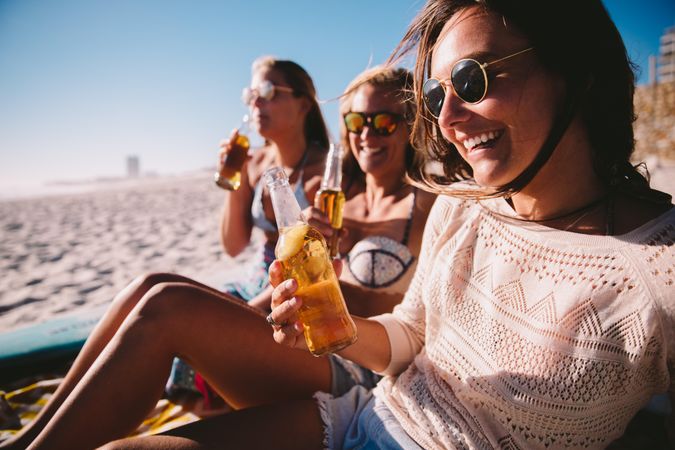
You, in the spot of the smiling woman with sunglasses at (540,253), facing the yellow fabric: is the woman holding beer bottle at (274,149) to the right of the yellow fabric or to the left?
right

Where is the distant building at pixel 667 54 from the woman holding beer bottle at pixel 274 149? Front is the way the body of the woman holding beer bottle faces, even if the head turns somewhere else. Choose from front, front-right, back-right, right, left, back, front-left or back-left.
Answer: back

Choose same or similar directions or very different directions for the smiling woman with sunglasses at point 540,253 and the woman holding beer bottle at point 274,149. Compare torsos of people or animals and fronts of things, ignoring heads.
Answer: same or similar directions

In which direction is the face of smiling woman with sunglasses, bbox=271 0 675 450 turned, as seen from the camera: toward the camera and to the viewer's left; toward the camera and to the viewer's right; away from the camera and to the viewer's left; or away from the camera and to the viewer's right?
toward the camera and to the viewer's left

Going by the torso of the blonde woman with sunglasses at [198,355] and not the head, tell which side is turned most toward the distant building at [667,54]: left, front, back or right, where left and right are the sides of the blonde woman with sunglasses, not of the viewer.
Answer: back

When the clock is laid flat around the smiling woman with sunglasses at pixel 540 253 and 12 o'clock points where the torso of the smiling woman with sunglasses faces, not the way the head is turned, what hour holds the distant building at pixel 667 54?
The distant building is roughly at 5 o'clock from the smiling woman with sunglasses.

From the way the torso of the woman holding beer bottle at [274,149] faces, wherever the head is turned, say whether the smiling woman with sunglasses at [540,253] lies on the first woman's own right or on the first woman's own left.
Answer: on the first woman's own left

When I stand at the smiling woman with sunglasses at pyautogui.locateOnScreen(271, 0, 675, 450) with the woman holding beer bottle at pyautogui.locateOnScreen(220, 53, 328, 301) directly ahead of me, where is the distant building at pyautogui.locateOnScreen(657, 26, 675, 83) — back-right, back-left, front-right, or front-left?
front-right

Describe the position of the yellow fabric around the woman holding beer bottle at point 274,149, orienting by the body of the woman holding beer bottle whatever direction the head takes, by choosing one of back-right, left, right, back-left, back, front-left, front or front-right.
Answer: front

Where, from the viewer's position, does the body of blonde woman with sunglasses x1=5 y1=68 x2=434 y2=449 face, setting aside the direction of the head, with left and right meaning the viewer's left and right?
facing the viewer and to the left of the viewer

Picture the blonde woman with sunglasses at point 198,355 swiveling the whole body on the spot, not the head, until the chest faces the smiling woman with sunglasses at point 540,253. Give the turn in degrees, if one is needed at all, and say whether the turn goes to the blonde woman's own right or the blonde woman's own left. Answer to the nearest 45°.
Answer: approximately 90° to the blonde woman's own left

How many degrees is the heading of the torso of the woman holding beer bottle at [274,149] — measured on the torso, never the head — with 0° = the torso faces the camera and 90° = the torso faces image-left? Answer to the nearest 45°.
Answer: approximately 45°

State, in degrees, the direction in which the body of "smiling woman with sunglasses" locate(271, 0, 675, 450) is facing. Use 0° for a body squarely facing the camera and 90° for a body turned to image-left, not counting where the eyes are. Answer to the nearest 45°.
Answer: approximately 45°
